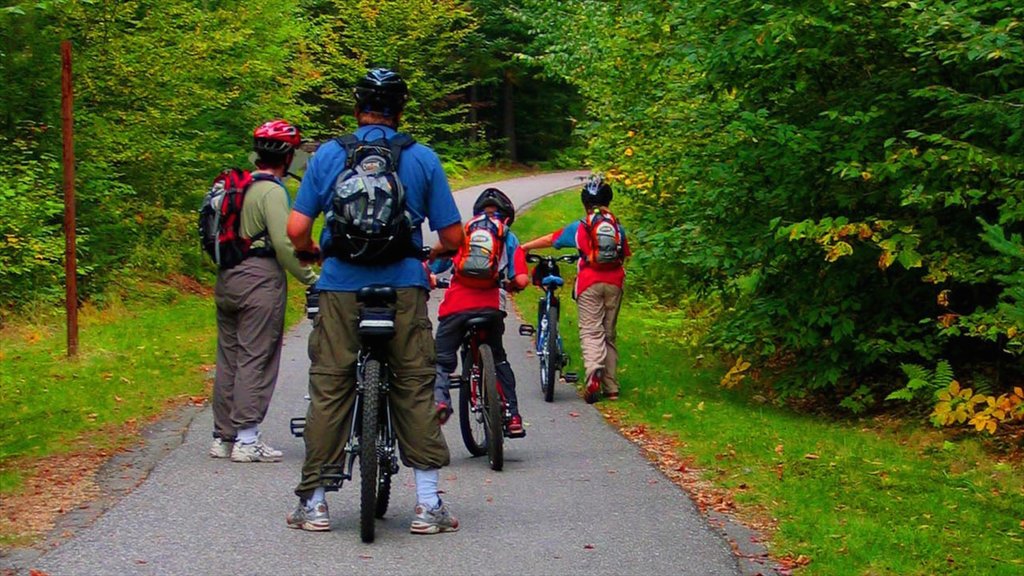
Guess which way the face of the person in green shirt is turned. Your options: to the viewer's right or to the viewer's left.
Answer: to the viewer's right

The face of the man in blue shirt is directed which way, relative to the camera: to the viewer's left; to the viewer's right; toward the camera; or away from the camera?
away from the camera

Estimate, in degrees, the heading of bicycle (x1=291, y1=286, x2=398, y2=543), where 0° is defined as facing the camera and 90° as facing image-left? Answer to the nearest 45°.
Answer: approximately 180°

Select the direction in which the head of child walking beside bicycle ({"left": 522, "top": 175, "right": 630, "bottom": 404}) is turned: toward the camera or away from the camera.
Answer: away from the camera

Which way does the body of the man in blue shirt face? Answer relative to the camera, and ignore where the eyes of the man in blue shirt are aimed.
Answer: away from the camera

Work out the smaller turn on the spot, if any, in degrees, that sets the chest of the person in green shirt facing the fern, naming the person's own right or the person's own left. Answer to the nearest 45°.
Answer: approximately 45° to the person's own right

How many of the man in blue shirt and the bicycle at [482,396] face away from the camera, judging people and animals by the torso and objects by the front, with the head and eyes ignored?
2

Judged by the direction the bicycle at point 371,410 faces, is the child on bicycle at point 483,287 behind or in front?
in front

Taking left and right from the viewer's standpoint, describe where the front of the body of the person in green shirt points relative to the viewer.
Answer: facing away from the viewer and to the right of the viewer

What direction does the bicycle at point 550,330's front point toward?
away from the camera

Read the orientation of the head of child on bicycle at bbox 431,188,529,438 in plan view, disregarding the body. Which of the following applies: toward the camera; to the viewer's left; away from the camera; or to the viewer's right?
away from the camera
